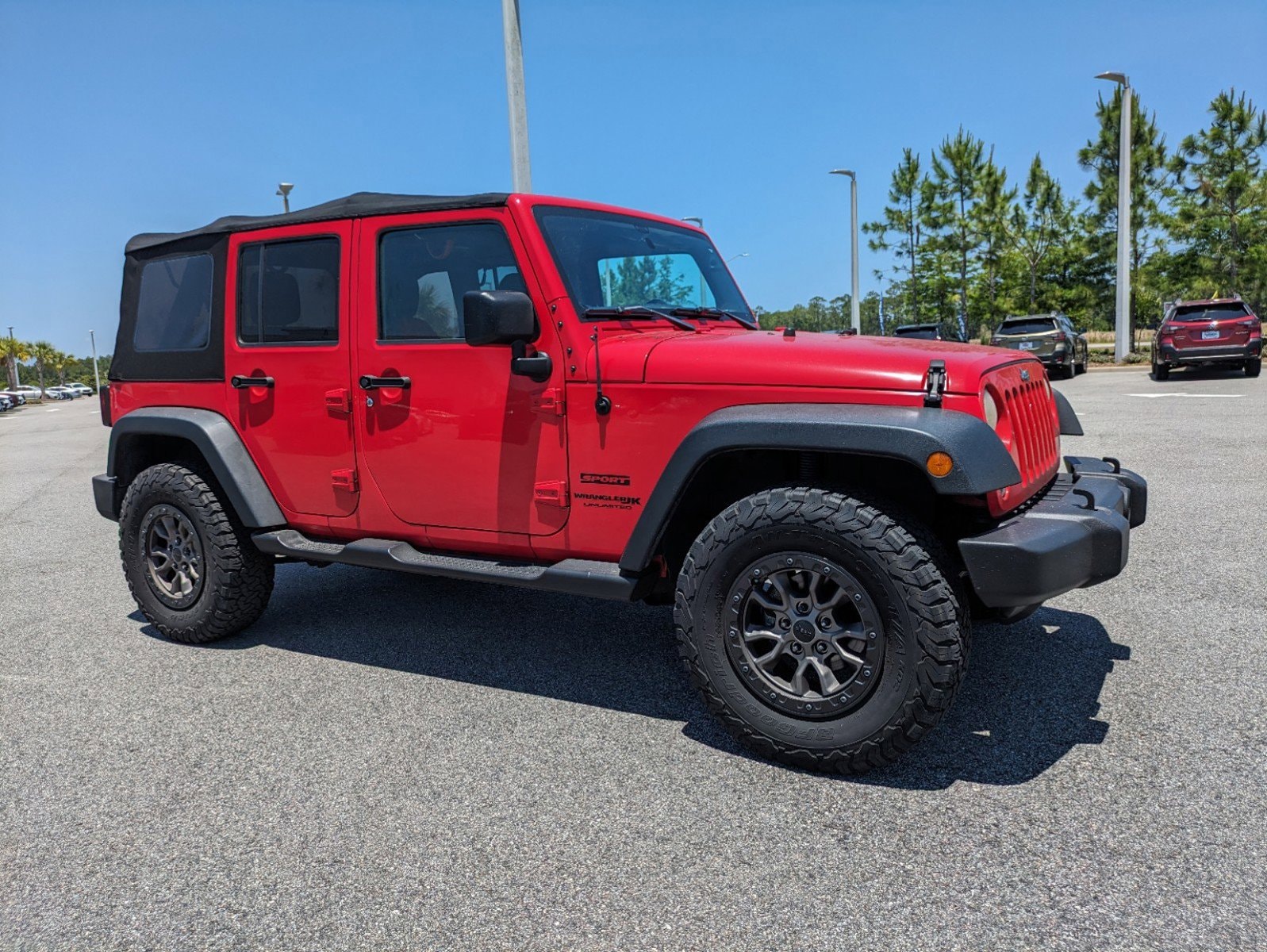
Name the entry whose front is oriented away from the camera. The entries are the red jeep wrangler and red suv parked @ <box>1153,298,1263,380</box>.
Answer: the red suv parked

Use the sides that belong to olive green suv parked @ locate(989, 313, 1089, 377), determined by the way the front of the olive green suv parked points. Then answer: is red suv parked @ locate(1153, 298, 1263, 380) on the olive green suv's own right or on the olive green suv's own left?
on the olive green suv's own right

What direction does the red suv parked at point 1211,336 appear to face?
away from the camera

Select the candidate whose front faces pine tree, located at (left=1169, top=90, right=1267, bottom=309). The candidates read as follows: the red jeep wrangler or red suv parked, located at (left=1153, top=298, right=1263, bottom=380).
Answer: the red suv parked

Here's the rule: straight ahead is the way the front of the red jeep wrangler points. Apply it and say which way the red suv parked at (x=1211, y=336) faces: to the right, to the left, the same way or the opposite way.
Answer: to the left

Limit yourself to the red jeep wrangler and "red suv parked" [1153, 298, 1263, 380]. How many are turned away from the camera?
1

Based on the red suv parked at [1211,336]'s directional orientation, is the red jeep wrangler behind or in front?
behind

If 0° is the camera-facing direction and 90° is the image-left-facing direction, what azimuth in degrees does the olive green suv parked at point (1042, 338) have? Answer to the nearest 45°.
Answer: approximately 225°

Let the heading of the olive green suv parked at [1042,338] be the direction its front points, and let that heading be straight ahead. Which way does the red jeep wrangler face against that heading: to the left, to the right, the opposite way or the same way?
to the right

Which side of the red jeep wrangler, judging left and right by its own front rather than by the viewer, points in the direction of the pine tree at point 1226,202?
left

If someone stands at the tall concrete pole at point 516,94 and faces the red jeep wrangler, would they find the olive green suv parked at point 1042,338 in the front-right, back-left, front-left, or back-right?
back-left

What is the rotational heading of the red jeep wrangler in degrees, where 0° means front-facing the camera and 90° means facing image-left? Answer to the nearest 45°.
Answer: approximately 315°

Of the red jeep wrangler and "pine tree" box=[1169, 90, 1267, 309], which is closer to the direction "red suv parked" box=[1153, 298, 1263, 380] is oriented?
the pine tree

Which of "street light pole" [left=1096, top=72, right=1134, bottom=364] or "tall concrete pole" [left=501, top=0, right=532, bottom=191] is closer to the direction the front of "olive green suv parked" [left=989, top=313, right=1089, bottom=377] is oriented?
the street light pole
